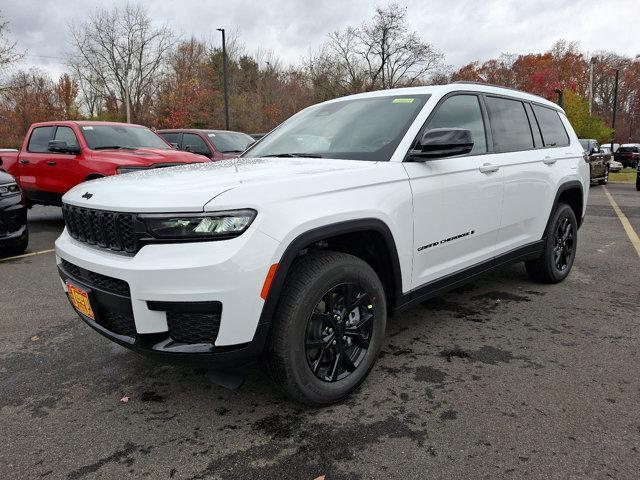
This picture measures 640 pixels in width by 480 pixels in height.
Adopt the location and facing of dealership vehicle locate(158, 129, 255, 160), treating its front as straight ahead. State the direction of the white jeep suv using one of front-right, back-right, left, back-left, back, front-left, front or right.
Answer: front-right

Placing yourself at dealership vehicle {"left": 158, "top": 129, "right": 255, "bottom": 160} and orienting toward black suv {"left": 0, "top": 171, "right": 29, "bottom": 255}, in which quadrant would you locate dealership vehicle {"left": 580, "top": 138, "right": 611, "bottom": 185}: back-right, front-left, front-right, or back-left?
back-left

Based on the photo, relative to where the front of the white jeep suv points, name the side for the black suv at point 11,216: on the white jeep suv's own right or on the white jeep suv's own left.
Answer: on the white jeep suv's own right

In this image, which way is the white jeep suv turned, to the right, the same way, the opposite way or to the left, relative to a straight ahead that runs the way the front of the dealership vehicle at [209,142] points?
to the right

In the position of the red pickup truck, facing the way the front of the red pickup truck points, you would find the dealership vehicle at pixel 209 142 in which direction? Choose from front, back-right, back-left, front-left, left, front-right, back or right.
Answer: left

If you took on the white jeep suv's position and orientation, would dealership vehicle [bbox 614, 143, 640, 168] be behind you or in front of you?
behind

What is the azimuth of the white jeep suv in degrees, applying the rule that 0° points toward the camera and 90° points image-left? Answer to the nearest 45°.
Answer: approximately 45°
